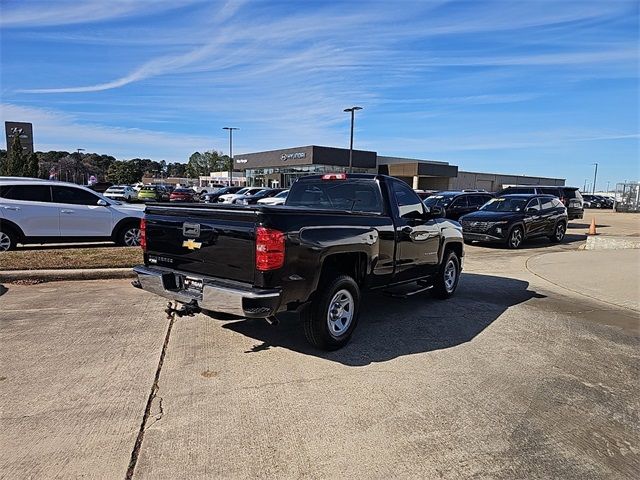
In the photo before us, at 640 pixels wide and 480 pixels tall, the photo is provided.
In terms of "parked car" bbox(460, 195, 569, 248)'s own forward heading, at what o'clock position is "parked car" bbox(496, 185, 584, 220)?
"parked car" bbox(496, 185, 584, 220) is roughly at 5 o'clock from "parked car" bbox(460, 195, 569, 248).

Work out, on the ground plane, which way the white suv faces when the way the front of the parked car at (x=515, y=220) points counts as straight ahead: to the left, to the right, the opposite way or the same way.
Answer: the opposite way

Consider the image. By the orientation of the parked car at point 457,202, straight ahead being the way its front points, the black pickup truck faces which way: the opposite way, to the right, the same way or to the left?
the opposite way

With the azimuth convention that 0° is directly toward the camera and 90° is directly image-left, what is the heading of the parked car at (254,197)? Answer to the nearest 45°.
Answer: approximately 45°

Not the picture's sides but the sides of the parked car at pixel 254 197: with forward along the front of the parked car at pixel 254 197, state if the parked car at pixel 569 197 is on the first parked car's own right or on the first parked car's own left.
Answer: on the first parked car's own left

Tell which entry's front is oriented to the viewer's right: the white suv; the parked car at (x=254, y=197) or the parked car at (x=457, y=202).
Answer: the white suv

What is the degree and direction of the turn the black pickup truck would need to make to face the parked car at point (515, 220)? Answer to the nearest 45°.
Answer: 0° — it already faces it

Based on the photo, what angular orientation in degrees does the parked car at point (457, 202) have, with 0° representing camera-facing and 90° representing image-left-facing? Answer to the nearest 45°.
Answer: approximately 45°

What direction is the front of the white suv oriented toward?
to the viewer's right

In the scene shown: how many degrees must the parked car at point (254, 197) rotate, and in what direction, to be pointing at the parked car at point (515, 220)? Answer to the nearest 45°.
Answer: approximately 90° to its left

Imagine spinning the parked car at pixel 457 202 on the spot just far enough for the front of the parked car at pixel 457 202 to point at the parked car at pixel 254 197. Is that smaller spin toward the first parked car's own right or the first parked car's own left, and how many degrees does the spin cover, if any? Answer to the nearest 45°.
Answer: approximately 45° to the first parked car's own right

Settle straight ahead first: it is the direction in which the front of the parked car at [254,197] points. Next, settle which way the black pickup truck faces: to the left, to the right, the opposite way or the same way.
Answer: the opposite way

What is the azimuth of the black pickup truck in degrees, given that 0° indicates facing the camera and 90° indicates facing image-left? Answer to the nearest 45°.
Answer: approximately 225°
